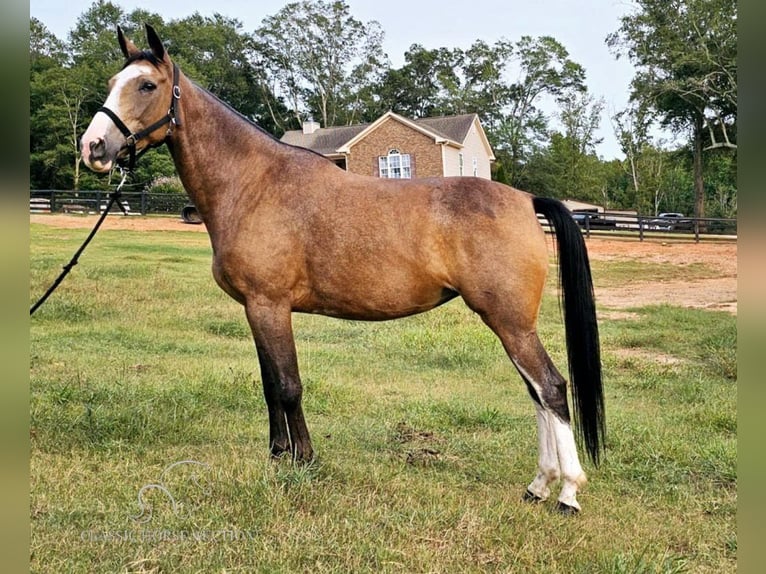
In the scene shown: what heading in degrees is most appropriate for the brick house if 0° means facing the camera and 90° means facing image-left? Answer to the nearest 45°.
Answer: approximately 45°

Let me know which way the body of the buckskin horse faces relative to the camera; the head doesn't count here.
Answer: to the viewer's left
